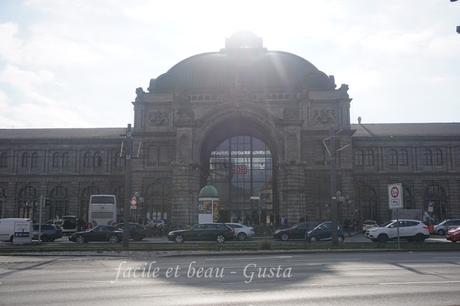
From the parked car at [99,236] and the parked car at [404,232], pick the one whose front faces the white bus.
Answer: the parked car at [404,232]

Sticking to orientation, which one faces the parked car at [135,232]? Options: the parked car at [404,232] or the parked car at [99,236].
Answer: the parked car at [404,232]

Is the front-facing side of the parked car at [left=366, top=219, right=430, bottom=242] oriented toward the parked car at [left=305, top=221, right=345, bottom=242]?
yes

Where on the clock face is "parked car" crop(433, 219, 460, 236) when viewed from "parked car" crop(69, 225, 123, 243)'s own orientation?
"parked car" crop(433, 219, 460, 236) is roughly at 6 o'clock from "parked car" crop(69, 225, 123, 243).

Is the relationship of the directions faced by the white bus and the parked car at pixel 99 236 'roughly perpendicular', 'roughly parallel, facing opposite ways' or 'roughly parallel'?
roughly perpendicular

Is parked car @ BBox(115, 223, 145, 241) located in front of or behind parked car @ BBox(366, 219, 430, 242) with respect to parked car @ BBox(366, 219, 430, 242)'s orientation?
in front

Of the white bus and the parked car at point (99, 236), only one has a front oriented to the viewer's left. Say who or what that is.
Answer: the parked car

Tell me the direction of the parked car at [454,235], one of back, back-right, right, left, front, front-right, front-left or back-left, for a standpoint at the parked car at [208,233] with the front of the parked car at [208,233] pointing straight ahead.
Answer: back

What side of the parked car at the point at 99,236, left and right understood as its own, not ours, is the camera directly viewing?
left

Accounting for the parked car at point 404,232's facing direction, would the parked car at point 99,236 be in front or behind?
in front

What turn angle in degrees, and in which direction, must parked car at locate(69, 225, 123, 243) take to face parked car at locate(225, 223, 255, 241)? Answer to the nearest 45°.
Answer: approximately 180°

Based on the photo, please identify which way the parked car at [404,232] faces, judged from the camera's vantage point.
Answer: facing to the left of the viewer

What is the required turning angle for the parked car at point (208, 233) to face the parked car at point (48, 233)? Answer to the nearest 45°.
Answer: approximately 45° to its right

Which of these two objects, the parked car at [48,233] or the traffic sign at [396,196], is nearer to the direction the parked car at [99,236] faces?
the parked car

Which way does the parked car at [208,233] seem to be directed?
to the viewer's left
